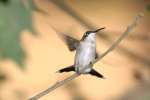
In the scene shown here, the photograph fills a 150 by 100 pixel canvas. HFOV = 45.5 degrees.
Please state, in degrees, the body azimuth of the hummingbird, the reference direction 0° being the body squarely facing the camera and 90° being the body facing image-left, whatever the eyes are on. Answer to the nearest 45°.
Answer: approximately 315°
